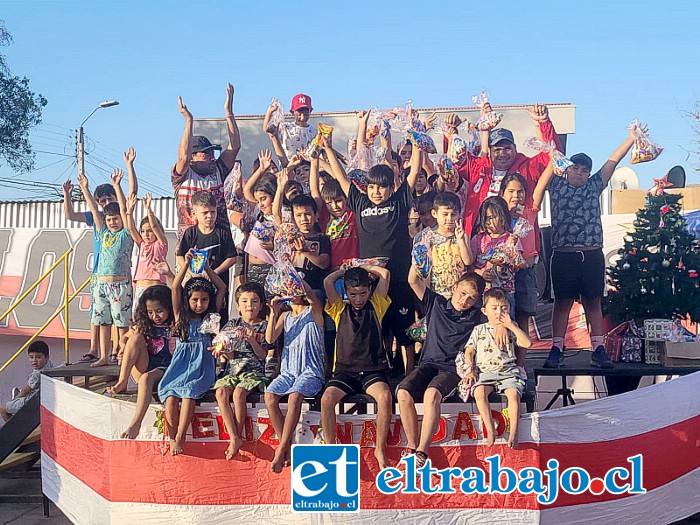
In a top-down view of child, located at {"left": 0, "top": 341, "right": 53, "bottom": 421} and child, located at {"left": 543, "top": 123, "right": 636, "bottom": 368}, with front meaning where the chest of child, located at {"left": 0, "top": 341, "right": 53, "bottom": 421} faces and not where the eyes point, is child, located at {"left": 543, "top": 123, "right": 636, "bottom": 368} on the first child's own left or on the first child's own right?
on the first child's own left

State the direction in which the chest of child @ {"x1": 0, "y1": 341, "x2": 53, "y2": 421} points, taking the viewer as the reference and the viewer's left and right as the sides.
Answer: facing the viewer and to the left of the viewer

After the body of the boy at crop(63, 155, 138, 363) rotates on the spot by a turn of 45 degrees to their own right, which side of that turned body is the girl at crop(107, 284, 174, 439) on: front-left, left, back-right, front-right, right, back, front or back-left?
front-left

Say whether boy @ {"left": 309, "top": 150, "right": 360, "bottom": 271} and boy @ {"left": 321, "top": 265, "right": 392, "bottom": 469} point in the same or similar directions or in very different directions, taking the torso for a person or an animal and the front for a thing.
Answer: same or similar directions

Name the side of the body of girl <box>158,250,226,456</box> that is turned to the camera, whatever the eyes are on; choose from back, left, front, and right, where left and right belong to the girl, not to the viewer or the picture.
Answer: front

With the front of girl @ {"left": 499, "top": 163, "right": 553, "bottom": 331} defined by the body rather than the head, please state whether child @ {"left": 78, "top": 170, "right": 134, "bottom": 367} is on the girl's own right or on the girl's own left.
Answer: on the girl's own right

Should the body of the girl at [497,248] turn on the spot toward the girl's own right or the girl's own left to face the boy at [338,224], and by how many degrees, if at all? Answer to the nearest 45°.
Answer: approximately 90° to the girl's own right

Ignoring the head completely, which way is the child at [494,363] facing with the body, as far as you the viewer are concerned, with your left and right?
facing the viewer

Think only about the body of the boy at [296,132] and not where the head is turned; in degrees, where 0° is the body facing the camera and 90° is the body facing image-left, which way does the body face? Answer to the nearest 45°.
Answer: approximately 0°

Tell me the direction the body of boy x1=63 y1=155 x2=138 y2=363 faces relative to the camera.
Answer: toward the camera

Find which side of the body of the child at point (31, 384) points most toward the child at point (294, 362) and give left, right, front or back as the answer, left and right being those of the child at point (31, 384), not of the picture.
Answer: left

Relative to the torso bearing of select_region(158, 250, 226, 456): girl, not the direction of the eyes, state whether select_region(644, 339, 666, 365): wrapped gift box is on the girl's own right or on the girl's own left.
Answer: on the girl's own left

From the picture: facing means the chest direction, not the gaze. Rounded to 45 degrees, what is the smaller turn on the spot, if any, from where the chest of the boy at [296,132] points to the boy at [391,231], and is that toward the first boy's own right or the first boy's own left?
approximately 45° to the first boy's own left
